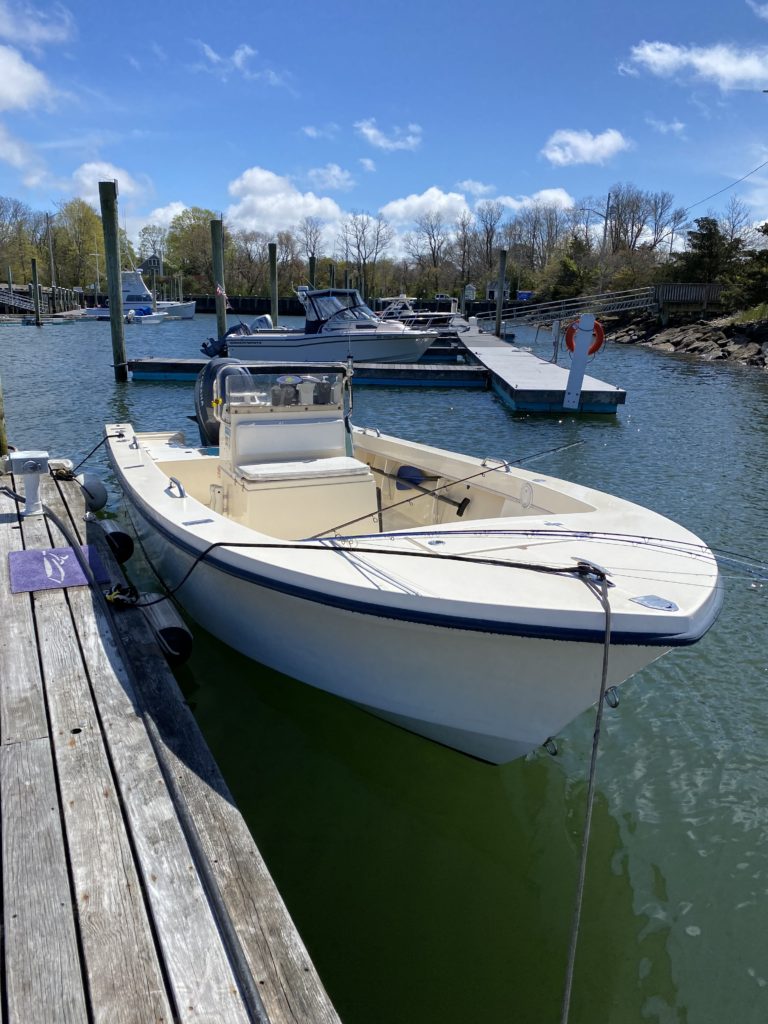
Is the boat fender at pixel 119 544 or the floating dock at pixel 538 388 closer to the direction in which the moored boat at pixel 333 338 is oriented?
the floating dock

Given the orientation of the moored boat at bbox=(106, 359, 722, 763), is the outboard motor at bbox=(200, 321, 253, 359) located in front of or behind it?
behind

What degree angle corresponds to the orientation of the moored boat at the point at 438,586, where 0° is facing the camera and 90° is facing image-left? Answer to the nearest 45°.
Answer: approximately 315°

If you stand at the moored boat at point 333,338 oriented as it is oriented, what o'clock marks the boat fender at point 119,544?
The boat fender is roughly at 3 o'clock from the moored boat.

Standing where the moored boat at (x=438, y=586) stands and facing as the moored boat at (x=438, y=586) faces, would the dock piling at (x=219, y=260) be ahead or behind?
behind

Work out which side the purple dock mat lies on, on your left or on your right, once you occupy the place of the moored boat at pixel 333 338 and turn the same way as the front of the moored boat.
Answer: on your right

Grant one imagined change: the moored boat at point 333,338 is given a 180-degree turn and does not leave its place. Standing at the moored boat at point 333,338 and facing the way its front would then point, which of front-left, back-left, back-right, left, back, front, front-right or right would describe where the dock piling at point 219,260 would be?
front

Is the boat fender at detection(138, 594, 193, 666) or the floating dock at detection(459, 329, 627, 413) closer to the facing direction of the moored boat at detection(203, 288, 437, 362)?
the floating dock

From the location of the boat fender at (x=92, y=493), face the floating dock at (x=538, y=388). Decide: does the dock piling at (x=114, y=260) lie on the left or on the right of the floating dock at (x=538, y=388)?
left

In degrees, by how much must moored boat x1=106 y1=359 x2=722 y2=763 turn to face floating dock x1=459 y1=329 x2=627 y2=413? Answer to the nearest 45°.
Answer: approximately 135° to its left

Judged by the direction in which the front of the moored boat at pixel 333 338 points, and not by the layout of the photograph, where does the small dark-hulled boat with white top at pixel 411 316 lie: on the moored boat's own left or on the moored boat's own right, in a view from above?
on the moored boat's own left

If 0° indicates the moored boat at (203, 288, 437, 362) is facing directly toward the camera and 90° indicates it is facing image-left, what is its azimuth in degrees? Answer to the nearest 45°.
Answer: approximately 270°

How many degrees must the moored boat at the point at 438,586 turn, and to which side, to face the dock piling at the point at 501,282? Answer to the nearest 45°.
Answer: approximately 135° to its left
